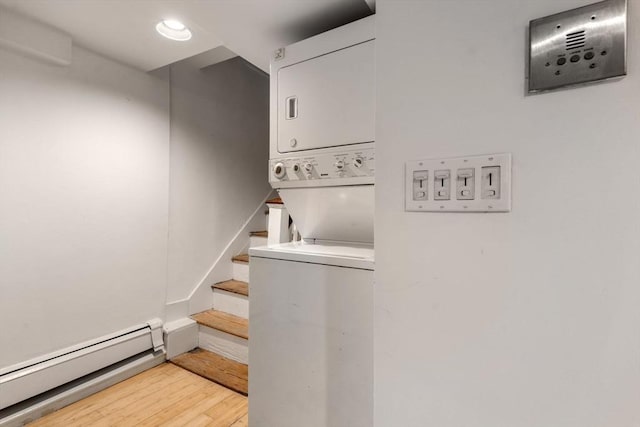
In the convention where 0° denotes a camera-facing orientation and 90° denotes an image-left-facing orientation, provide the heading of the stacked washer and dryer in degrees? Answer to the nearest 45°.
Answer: approximately 45°

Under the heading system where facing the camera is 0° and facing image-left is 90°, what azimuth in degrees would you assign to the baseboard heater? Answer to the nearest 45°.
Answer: approximately 315°

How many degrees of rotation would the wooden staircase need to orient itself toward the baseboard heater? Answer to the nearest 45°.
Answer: approximately 45° to its right

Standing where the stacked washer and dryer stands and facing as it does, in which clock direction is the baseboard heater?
The baseboard heater is roughly at 2 o'clock from the stacked washer and dryer.

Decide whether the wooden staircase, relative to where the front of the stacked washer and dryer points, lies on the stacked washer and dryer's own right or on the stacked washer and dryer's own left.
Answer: on the stacked washer and dryer's own right

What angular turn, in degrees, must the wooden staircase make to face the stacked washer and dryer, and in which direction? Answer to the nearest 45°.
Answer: approximately 45° to its left

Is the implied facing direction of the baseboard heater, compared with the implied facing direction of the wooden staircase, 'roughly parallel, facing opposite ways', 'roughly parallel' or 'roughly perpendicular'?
roughly perpendicular

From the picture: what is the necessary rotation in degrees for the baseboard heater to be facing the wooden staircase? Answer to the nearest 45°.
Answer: approximately 45° to its left
